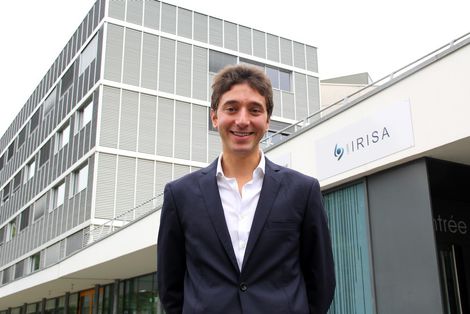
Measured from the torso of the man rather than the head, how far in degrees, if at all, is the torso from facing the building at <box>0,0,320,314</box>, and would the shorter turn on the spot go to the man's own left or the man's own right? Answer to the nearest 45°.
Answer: approximately 180°

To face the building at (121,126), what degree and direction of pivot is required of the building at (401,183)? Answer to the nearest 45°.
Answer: approximately 90° to its right

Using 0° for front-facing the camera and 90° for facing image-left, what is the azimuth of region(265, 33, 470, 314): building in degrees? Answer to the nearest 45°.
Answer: approximately 45°

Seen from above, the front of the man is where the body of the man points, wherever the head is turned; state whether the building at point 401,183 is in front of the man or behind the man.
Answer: behind

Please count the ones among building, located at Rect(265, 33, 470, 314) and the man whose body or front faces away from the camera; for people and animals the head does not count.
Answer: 0

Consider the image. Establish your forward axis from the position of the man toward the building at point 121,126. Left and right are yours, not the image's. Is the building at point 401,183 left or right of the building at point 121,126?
right

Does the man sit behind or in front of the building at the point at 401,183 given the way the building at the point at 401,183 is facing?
in front
